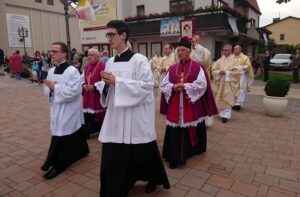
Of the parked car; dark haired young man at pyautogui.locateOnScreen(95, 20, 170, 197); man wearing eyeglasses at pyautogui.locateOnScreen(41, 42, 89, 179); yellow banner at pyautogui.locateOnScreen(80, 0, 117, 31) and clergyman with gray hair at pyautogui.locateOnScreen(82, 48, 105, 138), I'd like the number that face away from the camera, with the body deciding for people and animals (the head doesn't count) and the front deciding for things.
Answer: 0

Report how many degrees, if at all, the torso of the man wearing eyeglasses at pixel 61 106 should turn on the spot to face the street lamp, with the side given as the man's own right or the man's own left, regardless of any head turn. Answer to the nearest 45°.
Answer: approximately 135° to the man's own right

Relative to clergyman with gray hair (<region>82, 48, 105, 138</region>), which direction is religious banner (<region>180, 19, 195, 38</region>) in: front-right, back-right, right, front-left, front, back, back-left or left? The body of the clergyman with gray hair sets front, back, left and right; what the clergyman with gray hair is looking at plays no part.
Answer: back-left

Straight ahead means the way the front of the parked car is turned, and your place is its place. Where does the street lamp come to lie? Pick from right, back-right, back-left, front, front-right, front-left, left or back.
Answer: front-right

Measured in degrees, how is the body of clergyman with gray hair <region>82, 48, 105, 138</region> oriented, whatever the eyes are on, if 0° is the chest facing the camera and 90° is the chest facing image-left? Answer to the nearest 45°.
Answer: approximately 45°

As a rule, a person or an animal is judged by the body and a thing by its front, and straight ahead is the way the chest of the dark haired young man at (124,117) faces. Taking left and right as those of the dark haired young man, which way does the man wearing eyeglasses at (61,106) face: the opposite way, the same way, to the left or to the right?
the same way

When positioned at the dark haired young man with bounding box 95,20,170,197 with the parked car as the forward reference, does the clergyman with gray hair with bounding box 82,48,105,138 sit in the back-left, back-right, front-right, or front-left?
front-left

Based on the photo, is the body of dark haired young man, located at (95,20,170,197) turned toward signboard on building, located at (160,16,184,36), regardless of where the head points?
no

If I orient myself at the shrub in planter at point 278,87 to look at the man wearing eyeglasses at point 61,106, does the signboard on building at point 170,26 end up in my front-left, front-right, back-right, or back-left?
back-right

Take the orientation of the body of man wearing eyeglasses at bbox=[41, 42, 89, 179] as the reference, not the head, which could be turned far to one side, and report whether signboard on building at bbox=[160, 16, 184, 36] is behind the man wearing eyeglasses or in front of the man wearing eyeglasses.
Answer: behind

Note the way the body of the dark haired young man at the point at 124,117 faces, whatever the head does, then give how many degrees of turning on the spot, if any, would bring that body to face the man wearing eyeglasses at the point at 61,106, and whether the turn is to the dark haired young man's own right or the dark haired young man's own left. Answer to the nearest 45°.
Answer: approximately 90° to the dark haired young man's own right

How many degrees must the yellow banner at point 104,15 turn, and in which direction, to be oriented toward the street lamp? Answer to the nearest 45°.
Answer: approximately 135° to its right

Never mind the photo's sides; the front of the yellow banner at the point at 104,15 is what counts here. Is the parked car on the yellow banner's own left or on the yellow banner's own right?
on the yellow banner's own left

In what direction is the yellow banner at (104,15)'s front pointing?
toward the camera

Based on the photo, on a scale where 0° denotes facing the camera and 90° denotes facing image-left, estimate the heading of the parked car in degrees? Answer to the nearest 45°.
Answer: approximately 45°

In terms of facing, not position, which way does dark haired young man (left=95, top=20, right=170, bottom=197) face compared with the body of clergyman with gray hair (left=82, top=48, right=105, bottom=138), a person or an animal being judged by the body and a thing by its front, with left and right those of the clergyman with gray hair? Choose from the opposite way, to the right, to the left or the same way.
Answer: the same way

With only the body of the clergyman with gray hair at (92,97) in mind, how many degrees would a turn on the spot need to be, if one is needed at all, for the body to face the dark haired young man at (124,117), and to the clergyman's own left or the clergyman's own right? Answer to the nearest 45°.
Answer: approximately 45° to the clergyman's own left
